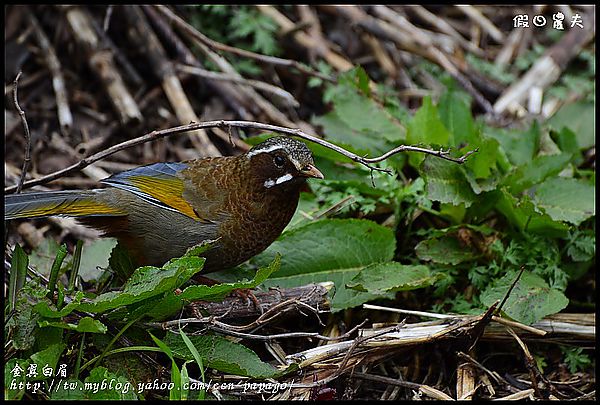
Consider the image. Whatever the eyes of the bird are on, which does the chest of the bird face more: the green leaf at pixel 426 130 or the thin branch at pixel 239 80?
the green leaf

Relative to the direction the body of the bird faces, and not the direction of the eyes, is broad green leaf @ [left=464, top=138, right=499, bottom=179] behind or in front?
in front

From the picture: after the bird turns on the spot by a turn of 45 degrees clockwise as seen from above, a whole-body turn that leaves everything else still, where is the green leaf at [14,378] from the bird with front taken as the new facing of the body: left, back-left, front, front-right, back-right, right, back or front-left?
right

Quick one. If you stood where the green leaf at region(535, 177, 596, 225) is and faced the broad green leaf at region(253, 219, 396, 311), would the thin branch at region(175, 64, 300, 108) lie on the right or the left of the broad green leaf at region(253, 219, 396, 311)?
right

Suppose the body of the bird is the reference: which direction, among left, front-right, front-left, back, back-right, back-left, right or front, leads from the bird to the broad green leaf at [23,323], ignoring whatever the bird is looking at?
back-right

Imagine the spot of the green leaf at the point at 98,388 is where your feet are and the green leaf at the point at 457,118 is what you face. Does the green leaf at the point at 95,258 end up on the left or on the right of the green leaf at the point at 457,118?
left

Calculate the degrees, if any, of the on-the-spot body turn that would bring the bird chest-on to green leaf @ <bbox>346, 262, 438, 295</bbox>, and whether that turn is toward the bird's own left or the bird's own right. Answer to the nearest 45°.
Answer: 0° — it already faces it

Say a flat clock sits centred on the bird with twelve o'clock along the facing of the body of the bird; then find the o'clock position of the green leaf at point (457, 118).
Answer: The green leaf is roughly at 11 o'clock from the bird.

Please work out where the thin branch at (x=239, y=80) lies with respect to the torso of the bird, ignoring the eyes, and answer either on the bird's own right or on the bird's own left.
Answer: on the bird's own left

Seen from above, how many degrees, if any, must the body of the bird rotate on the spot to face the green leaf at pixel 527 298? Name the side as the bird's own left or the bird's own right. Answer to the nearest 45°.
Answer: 0° — it already faces it

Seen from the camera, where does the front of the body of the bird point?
to the viewer's right

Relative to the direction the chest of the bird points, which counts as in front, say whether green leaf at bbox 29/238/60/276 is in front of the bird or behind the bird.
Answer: behind

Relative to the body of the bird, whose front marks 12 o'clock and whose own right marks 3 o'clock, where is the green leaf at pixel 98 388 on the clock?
The green leaf is roughly at 4 o'clock from the bird.

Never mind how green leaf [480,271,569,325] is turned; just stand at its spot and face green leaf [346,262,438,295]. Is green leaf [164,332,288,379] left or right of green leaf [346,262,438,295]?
left

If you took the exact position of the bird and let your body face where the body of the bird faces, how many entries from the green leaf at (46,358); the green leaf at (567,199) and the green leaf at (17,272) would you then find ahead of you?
1

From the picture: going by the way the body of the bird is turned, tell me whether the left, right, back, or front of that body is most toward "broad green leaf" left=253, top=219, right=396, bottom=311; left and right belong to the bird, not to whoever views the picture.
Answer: front
